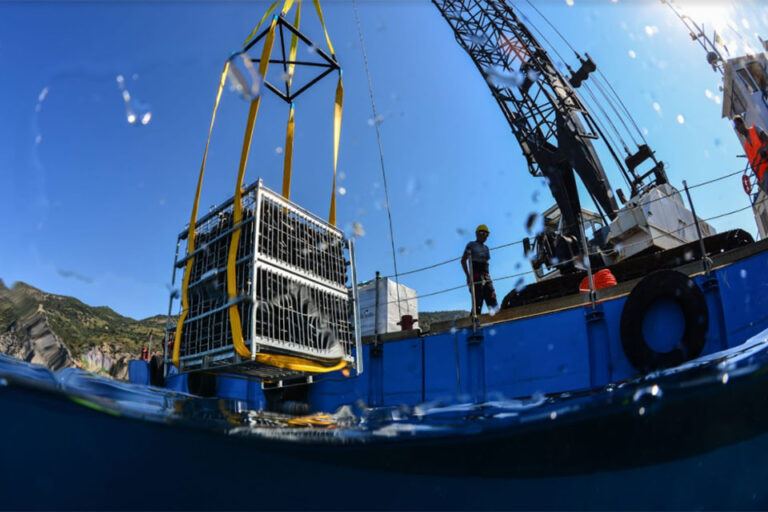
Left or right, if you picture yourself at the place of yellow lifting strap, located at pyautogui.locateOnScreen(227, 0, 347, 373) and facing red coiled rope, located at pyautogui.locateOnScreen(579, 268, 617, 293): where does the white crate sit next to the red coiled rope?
left

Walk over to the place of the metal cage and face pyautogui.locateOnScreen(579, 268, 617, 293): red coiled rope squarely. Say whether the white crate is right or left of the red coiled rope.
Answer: left
